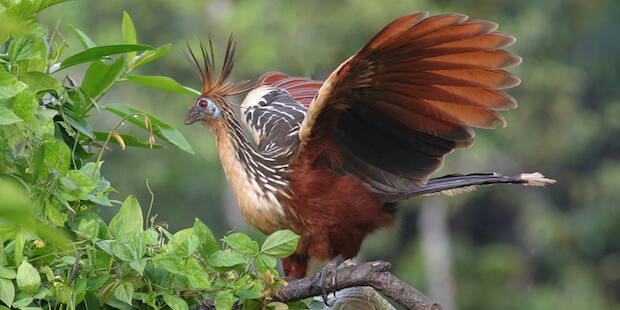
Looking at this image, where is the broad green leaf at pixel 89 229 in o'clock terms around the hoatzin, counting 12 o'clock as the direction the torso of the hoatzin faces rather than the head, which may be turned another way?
The broad green leaf is roughly at 12 o'clock from the hoatzin.

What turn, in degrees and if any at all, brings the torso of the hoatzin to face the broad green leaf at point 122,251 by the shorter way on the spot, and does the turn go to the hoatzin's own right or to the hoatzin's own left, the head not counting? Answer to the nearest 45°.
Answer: approximately 45° to the hoatzin's own left

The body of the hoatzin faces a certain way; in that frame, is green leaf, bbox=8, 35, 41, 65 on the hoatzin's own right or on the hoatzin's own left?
on the hoatzin's own left

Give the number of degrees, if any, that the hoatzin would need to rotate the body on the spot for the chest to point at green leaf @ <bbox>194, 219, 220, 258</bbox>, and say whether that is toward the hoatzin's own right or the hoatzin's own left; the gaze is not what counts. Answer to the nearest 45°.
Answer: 0° — it already faces it

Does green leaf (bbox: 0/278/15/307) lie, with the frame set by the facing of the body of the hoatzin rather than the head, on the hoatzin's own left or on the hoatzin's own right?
on the hoatzin's own left

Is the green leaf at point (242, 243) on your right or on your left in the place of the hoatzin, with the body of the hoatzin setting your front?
on your left

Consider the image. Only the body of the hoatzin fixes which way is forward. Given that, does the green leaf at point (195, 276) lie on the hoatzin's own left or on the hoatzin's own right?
on the hoatzin's own left

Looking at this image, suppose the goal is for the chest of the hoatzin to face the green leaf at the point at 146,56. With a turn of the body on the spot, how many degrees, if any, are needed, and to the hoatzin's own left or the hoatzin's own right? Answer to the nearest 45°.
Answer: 0° — it already faces it

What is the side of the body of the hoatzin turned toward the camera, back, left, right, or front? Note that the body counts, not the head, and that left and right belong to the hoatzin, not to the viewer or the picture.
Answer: left

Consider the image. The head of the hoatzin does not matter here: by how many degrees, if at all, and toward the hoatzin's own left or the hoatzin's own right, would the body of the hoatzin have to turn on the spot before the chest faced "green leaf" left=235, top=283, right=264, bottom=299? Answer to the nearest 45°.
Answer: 0° — it already faces it

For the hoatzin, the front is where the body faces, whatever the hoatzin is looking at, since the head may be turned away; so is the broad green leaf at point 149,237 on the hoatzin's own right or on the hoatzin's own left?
on the hoatzin's own left

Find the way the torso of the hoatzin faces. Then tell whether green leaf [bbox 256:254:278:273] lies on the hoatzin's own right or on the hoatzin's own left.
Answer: on the hoatzin's own left

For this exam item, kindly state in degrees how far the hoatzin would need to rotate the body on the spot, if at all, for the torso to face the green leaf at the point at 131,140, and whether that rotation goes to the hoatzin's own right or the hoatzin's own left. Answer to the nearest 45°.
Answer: approximately 45° to the hoatzin's own left
